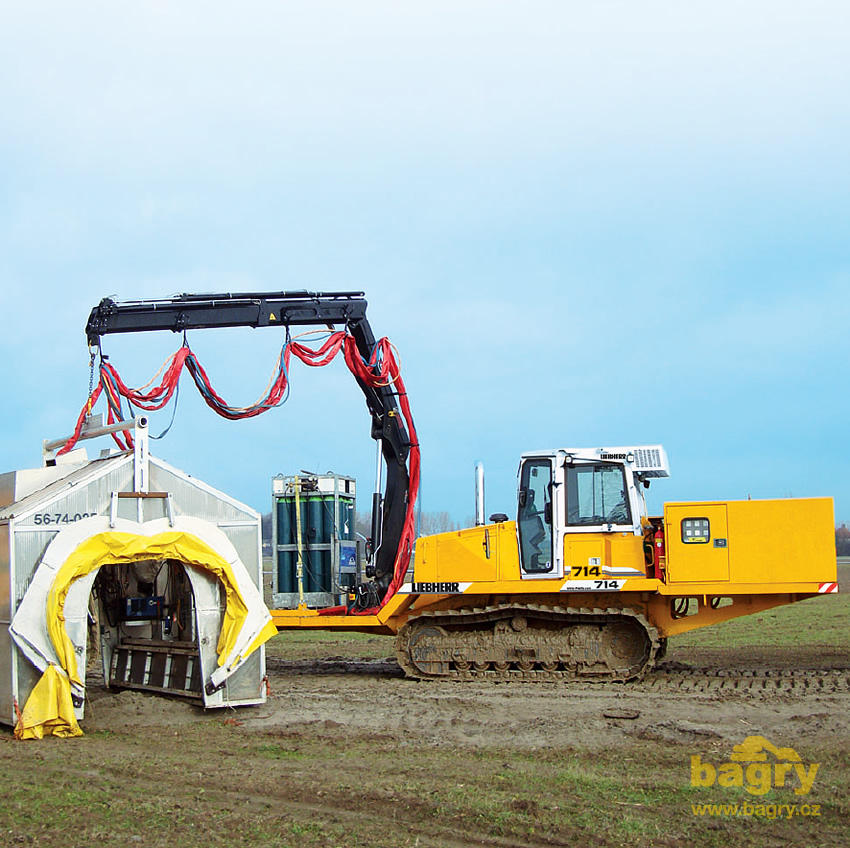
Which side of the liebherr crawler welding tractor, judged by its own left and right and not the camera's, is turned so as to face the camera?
left
